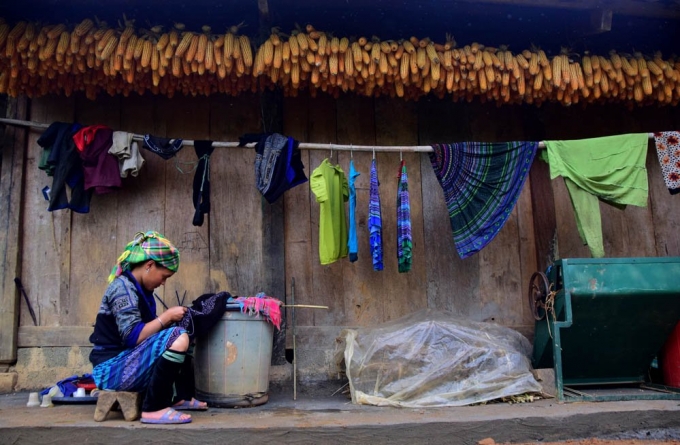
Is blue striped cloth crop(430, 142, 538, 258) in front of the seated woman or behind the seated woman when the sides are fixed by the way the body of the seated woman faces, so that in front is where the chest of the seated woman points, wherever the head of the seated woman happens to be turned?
in front

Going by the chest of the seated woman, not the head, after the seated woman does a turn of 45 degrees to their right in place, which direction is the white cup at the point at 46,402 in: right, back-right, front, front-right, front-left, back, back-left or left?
back

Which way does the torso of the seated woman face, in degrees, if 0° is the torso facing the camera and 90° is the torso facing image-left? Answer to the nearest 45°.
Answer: approximately 270°

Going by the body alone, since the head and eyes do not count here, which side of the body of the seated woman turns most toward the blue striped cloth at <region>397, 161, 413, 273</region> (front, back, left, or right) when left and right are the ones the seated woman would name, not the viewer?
front

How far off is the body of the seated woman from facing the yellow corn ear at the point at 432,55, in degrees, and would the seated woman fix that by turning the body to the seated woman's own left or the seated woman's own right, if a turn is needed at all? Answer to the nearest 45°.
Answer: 0° — they already face it
